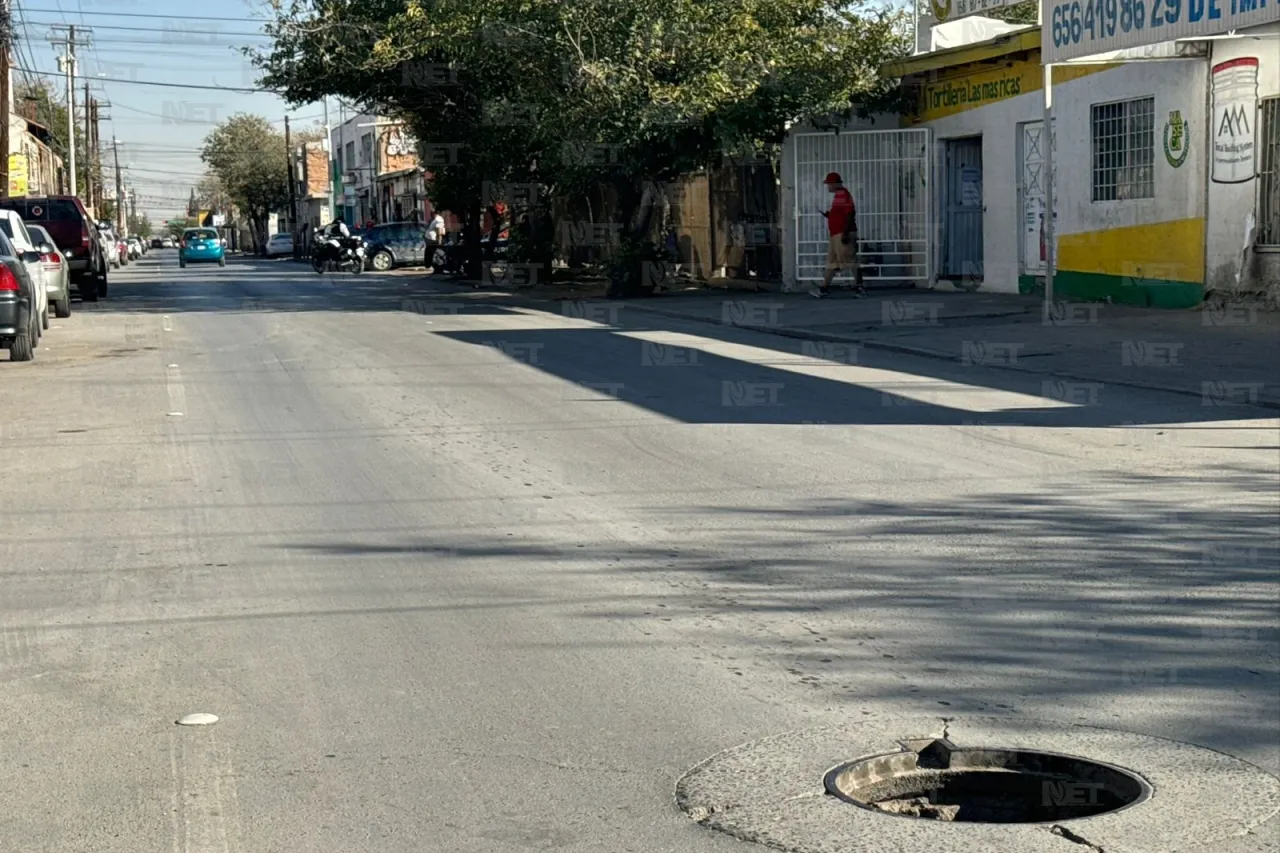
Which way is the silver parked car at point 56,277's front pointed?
away from the camera

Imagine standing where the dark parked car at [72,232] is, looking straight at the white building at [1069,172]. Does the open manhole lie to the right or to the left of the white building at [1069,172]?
right

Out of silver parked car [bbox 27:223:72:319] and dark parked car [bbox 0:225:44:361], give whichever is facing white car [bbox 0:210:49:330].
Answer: the dark parked car

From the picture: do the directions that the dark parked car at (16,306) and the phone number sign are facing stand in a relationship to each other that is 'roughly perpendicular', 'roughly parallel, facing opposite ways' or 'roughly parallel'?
roughly perpendicular

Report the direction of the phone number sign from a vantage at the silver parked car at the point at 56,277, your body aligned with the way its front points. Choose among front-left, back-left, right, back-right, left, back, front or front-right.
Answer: back-right

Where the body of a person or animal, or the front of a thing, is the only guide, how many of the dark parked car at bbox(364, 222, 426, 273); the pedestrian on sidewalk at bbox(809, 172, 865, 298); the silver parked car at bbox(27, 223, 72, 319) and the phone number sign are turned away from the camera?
1

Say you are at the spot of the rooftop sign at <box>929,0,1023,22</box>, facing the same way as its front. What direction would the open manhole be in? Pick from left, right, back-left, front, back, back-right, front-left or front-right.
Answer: front-left

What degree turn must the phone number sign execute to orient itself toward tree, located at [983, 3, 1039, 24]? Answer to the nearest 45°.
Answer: approximately 135° to its right

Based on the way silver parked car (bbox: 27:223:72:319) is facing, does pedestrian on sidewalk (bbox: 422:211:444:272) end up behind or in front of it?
in front

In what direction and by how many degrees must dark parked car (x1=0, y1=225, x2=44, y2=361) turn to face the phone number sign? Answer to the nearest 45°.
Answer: approximately 90° to its right

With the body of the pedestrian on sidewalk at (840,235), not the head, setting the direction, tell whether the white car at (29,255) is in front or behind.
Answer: in front

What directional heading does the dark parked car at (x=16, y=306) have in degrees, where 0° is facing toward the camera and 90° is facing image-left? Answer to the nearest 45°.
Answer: approximately 180°

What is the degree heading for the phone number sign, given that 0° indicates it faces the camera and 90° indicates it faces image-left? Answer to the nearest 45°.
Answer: approximately 45°

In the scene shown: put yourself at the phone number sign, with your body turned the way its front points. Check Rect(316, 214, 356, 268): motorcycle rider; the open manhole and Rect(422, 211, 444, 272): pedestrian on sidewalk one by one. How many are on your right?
2

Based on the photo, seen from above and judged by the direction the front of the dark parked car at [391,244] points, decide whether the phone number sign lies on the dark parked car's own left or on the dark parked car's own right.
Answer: on the dark parked car's own left

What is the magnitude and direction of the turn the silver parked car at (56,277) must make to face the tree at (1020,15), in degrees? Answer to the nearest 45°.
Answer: approximately 90° to its right

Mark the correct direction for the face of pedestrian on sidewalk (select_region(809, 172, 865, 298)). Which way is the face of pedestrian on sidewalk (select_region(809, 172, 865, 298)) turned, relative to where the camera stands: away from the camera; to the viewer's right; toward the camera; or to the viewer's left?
to the viewer's left

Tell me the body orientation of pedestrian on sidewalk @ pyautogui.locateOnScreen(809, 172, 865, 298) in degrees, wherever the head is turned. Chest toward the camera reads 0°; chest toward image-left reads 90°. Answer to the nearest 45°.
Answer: approximately 90°

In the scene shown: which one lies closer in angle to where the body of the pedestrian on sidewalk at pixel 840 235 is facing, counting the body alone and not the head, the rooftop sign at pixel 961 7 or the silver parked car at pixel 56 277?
the silver parked car
